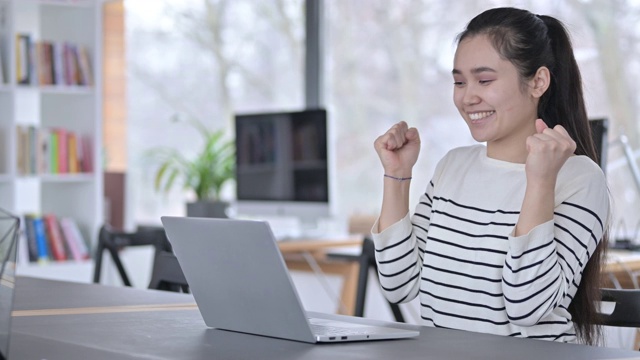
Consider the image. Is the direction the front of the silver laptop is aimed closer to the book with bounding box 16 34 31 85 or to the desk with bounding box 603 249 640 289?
the desk

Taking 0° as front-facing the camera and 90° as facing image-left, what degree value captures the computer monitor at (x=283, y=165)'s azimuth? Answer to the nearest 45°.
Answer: approximately 45°

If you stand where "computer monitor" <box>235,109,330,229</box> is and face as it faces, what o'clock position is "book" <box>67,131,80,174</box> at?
The book is roughly at 2 o'clock from the computer monitor.

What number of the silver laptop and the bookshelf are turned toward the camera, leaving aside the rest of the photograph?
1

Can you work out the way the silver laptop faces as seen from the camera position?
facing away from the viewer and to the right of the viewer

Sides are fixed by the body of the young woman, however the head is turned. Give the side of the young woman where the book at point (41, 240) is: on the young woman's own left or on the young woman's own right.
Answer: on the young woman's own right

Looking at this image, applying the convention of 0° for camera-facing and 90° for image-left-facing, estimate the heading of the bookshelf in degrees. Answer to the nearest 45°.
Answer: approximately 0°
